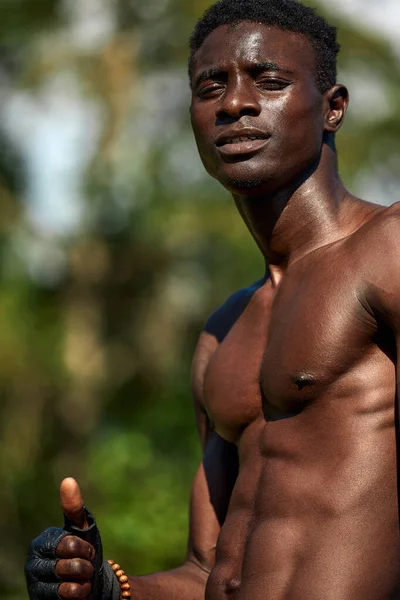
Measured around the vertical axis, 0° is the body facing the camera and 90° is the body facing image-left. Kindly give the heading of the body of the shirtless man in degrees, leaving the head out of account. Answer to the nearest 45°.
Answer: approximately 45°
